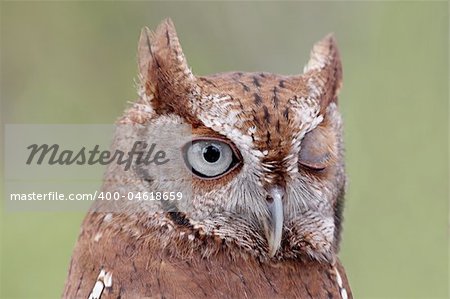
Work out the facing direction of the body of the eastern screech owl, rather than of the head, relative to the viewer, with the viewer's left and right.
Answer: facing the viewer and to the right of the viewer
